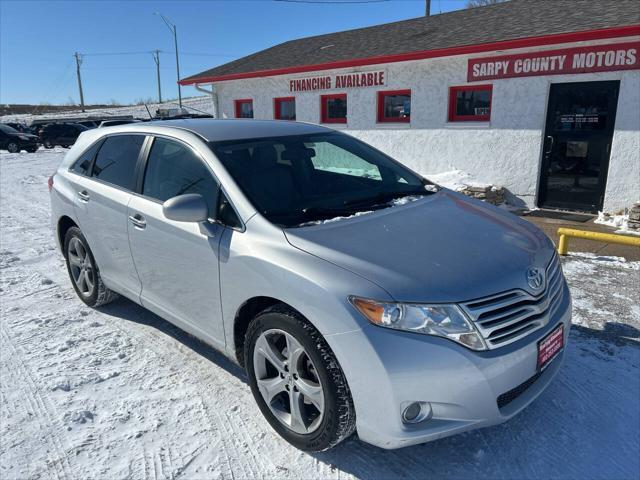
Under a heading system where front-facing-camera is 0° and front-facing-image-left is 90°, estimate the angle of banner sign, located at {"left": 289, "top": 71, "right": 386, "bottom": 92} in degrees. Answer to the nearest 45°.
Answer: approximately 45°

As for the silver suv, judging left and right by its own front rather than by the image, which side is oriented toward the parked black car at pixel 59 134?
back

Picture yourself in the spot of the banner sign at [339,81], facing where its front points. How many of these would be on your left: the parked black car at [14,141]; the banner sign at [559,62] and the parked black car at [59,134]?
1

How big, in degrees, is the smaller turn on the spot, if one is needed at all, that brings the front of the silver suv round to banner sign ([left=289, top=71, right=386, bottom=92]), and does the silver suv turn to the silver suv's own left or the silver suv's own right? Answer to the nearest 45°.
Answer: approximately 135° to the silver suv's own left

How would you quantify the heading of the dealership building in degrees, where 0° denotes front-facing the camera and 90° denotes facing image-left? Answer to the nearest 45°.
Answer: approximately 45°

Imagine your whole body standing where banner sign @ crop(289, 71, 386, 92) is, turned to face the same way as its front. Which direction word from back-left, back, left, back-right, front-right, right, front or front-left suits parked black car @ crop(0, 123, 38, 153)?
right

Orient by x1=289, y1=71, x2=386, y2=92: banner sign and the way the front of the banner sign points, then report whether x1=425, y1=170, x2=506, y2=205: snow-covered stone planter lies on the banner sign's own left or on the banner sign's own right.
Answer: on the banner sign's own left

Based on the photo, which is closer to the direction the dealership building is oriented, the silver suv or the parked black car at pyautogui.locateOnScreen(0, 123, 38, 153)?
the silver suv

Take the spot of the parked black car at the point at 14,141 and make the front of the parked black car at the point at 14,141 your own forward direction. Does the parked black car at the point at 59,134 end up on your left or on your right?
on your left

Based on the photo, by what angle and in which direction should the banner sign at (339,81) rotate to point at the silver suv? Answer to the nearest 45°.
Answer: approximately 45° to its left

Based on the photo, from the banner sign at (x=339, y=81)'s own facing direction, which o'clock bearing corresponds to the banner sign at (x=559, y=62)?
the banner sign at (x=559, y=62) is roughly at 9 o'clock from the banner sign at (x=339, y=81).

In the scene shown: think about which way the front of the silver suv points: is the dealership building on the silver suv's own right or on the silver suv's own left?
on the silver suv's own left
